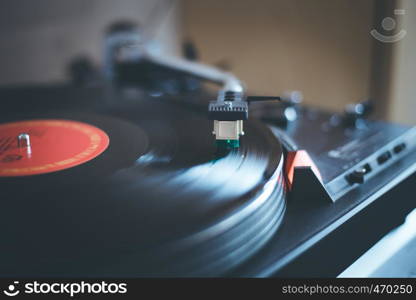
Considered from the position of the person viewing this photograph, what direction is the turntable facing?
facing the viewer and to the right of the viewer
